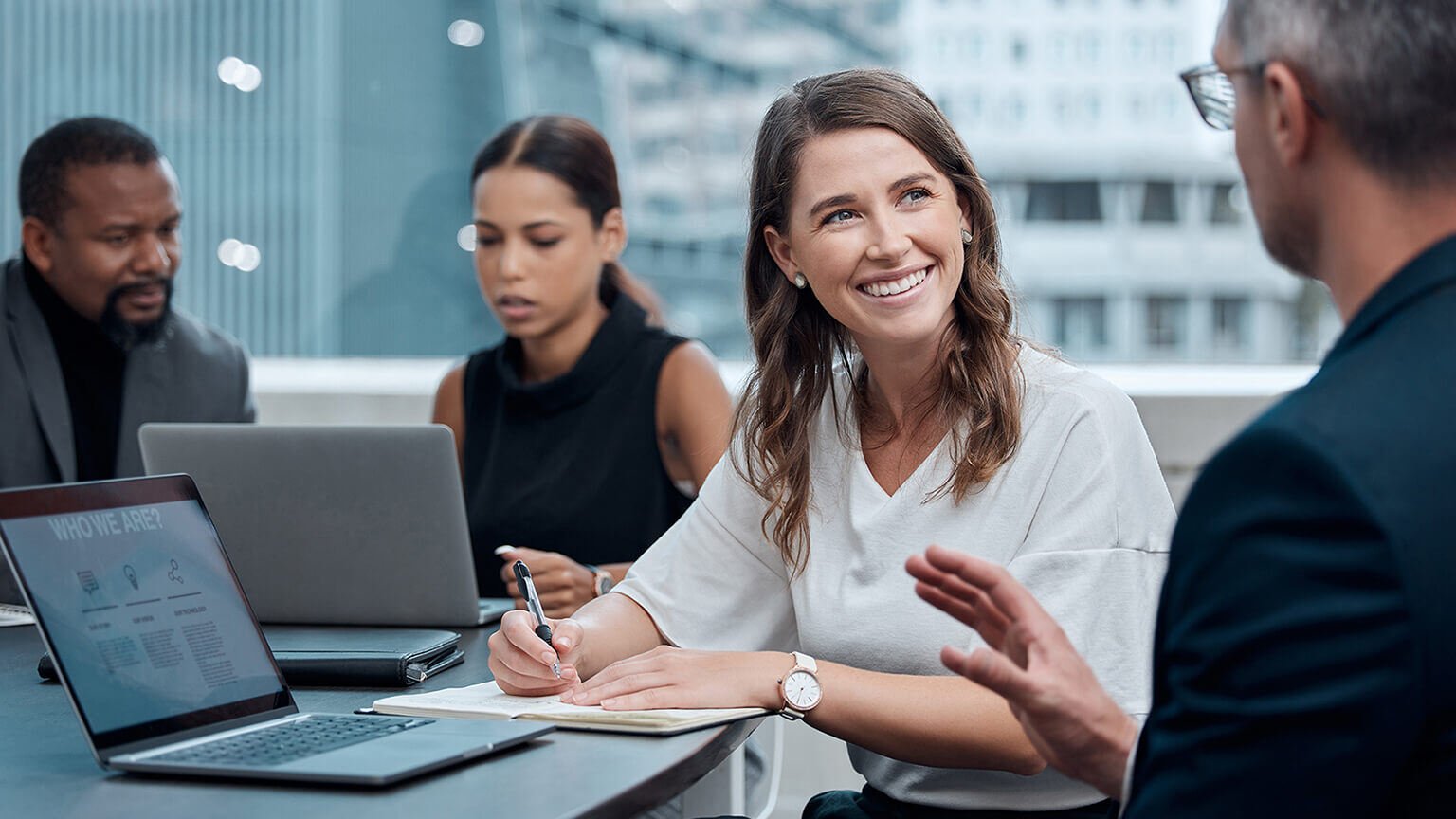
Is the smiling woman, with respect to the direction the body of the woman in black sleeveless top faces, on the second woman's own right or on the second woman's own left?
on the second woman's own left

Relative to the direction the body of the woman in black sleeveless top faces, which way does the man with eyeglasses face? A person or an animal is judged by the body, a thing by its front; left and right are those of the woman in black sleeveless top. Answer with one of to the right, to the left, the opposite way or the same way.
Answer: to the right

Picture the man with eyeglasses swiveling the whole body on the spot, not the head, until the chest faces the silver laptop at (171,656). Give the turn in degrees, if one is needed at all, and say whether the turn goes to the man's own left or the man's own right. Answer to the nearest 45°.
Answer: approximately 45° to the man's own left

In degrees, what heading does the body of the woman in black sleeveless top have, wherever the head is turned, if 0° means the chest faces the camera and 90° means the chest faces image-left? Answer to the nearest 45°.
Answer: approximately 45°

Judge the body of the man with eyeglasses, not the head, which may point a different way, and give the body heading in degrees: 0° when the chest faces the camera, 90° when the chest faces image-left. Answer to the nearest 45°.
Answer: approximately 135°

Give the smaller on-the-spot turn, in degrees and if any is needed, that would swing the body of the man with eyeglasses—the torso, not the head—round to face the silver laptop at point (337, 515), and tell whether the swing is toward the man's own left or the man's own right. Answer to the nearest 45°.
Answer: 0° — they already face it

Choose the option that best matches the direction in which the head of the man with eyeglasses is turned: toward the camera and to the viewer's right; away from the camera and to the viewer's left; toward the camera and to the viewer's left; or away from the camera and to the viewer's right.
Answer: away from the camera and to the viewer's left

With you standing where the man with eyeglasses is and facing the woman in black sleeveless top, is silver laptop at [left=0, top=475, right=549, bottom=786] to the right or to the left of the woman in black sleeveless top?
left
